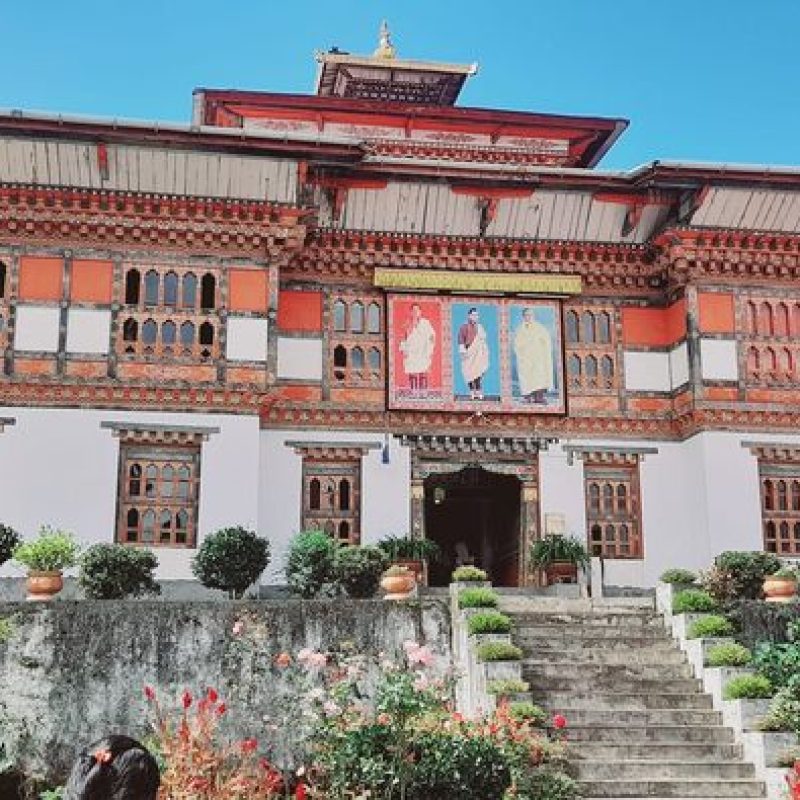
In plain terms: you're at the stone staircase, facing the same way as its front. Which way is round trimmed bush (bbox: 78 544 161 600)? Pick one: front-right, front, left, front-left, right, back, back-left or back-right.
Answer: right

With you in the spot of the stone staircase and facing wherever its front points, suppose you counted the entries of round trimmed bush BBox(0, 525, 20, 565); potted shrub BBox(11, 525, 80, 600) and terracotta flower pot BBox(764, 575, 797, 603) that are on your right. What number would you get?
2

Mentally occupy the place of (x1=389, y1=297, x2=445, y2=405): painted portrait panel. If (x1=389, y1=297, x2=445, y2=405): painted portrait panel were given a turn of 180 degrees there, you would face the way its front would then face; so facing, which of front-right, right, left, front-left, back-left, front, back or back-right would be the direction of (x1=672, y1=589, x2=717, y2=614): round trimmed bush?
back-right

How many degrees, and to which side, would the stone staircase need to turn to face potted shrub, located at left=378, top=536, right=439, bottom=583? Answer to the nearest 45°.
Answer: approximately 135° to its right

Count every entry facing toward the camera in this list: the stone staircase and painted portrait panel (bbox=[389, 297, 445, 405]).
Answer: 2

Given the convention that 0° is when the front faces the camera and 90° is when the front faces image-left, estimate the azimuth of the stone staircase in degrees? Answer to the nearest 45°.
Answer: approximately 0°

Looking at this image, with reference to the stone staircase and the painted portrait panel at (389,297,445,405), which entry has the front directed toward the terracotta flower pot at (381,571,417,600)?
the painted portrait panel

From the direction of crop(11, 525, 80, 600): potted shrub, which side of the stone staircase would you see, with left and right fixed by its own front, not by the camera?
right

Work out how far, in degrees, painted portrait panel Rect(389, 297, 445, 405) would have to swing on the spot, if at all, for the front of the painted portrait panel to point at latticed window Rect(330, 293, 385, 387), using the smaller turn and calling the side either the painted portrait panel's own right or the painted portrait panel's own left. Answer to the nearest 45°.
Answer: approximately 90° to the painted portrait panel's own right
